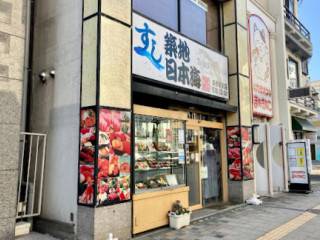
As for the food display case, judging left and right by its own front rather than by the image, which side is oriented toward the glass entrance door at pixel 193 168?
left

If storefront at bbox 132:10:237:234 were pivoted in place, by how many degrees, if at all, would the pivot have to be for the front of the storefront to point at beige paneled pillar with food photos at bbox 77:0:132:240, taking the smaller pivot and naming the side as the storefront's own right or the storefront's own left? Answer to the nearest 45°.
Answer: approximately 90° to the storefront's own right

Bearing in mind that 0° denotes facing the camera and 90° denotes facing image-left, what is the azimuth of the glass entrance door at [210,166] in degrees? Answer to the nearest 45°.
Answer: approximately 315°

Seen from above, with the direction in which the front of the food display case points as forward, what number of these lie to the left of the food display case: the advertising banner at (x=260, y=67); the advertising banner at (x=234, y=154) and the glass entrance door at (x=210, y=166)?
3

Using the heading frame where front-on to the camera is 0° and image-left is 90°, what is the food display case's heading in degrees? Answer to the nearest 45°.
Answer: approximately 315°

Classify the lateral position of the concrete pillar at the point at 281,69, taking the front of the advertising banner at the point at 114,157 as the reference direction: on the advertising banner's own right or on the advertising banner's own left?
on the advertising banner's own left

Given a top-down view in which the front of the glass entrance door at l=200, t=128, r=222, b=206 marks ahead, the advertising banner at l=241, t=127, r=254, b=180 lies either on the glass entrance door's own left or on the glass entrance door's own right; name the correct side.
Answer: on the glass entrance door's own left

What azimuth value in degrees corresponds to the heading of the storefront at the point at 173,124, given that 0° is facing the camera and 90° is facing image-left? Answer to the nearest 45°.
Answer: approximately 315°

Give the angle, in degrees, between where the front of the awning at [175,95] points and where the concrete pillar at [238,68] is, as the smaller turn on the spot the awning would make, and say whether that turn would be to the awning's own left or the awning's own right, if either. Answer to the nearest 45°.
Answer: approximately 90° to the awning's own left

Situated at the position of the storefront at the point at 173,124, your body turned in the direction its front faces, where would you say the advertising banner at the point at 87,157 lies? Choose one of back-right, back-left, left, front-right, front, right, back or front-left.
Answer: right

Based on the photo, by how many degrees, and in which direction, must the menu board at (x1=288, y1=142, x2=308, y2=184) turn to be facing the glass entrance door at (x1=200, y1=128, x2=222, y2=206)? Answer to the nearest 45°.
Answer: approximately 45° to its right
